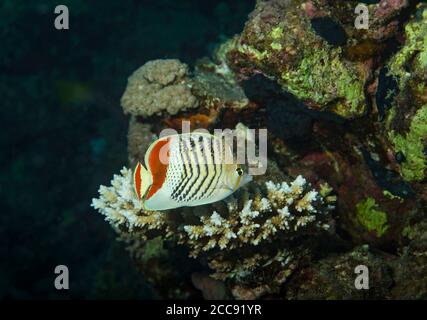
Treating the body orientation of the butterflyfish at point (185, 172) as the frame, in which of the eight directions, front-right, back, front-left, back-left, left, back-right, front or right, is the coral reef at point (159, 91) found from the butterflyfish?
left

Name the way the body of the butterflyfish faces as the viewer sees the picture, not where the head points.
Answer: to the viewer's right

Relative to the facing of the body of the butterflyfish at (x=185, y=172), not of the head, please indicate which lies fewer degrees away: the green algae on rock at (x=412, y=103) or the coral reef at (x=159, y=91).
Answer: the green algae on rock

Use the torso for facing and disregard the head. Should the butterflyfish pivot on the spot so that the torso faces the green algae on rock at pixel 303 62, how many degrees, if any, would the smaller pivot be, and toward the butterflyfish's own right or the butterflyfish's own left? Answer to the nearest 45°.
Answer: approximately 45° to the butterflyfish's own left
